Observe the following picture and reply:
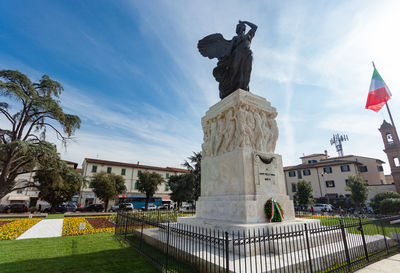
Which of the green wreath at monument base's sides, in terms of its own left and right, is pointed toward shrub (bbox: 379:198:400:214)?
left

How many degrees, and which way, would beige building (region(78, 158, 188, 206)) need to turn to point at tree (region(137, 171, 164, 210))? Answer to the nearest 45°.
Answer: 0° — it already faces it

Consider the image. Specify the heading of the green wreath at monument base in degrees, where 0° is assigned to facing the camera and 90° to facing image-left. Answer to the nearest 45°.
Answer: approximately 315°

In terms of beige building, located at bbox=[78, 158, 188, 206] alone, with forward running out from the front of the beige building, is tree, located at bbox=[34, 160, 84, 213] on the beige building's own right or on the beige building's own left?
on the beige building's own right

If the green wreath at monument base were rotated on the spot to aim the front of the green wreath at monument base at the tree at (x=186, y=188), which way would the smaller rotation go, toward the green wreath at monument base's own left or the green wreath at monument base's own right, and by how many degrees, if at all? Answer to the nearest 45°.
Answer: approximately 180°

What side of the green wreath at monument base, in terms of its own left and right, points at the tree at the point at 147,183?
back

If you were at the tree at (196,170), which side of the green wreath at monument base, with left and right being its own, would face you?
back
